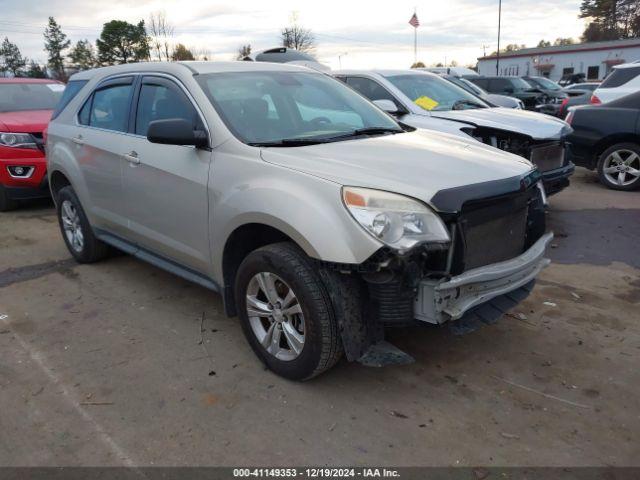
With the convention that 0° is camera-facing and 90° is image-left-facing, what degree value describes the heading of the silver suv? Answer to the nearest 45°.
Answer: approximately 315°

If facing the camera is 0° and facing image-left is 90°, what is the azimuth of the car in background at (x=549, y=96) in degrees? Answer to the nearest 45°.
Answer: approximately 315°

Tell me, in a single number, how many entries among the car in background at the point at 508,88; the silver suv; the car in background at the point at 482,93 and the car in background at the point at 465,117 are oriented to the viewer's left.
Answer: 0

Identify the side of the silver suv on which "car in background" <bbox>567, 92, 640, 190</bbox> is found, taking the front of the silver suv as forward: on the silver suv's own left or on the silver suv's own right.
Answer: on the silver suv's own left

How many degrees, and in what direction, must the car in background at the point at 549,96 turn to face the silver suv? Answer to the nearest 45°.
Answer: approximately 45° to its right

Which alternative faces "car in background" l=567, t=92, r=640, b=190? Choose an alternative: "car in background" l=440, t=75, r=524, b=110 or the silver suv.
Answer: "car in background" l=440, t=75, r=524, b=110

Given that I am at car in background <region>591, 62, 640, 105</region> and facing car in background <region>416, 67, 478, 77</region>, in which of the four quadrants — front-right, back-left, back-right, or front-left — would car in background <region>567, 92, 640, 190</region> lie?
back-left

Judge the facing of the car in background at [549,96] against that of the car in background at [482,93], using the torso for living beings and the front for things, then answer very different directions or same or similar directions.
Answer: same or similar directions

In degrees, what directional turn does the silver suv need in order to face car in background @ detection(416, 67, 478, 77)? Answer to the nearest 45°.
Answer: approximately 135° to its left

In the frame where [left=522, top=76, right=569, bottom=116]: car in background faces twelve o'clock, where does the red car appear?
The red car is roughly at 2 o'clock from the car in background.

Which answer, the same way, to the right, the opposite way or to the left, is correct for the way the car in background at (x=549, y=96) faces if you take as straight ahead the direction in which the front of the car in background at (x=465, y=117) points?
the same way

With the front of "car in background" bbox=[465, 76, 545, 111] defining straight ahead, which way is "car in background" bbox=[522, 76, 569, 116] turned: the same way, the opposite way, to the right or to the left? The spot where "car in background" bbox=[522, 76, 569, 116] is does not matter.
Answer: the same way

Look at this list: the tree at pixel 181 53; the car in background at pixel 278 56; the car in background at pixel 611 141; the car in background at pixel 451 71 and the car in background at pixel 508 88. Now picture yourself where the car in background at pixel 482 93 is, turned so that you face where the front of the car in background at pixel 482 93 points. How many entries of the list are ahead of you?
1

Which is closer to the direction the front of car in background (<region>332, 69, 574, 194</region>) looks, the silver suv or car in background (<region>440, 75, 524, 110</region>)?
the silver suv

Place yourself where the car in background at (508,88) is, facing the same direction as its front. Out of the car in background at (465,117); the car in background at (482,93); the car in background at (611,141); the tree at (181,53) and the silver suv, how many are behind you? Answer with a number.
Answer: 1

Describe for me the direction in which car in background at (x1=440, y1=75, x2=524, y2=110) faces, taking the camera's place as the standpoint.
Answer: facing the viewer and to the right of the viewer
